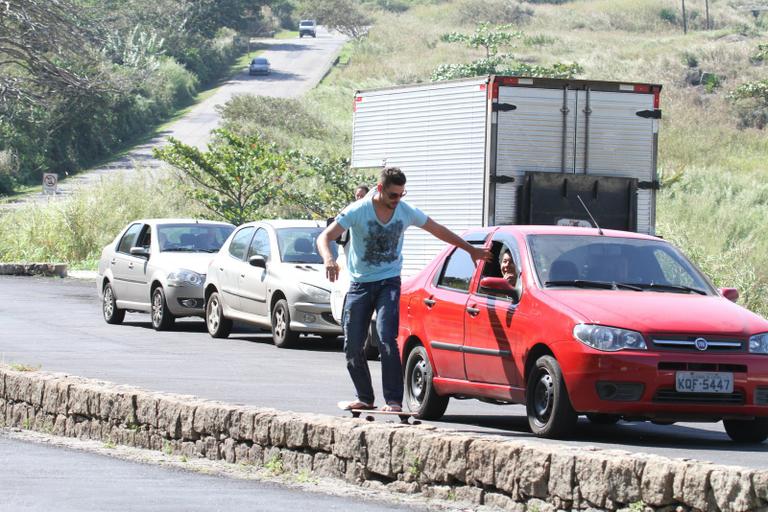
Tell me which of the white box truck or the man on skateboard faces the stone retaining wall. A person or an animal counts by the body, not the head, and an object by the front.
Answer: the man on skateboard

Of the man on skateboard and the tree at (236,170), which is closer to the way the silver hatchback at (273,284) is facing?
the man on skateboard

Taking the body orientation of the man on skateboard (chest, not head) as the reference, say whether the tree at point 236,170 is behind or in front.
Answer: behind

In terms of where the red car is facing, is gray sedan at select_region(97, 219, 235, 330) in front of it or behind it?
behind

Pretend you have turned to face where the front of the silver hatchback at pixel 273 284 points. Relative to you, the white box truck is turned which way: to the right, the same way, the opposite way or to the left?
the opposite way

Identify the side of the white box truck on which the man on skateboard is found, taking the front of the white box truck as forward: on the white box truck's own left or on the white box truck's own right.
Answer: on the white box truck's own left

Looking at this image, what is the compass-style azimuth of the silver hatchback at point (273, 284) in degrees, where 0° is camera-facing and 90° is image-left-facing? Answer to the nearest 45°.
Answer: approximately 315°

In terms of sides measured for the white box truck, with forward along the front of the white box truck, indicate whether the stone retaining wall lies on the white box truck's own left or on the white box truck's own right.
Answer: on the white box truck's own left

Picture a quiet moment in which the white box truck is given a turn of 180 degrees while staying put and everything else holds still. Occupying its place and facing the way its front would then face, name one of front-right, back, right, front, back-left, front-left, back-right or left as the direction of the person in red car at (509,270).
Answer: front-right

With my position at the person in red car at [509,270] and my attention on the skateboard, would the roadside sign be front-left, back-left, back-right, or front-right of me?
back-right
